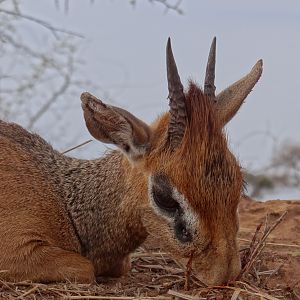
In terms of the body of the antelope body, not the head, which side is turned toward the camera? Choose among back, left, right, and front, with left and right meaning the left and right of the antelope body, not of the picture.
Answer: right
